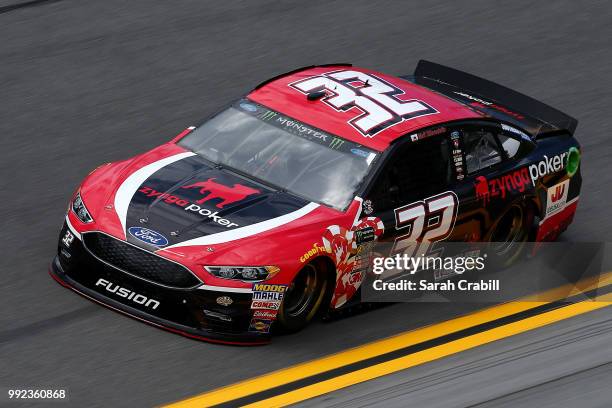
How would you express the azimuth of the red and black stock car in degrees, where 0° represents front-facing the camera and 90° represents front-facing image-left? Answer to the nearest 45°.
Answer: approximately 45°
